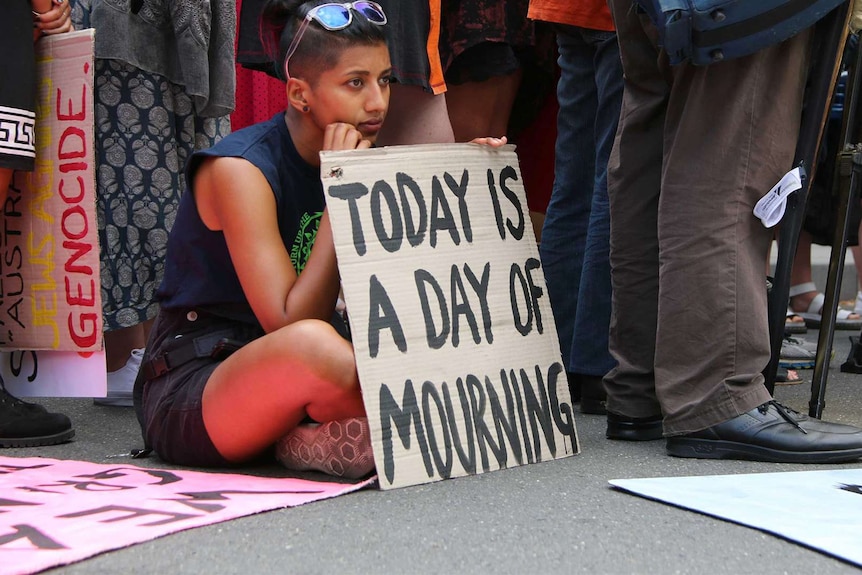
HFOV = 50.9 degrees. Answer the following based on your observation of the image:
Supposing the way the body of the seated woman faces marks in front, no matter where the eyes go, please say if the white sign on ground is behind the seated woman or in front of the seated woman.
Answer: in front

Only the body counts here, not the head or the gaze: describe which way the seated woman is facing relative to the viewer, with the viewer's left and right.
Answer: facing the viewer and to the right of the viewer

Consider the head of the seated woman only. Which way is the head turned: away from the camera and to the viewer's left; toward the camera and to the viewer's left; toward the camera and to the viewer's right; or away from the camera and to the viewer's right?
toward the camera and to the viewer's right
